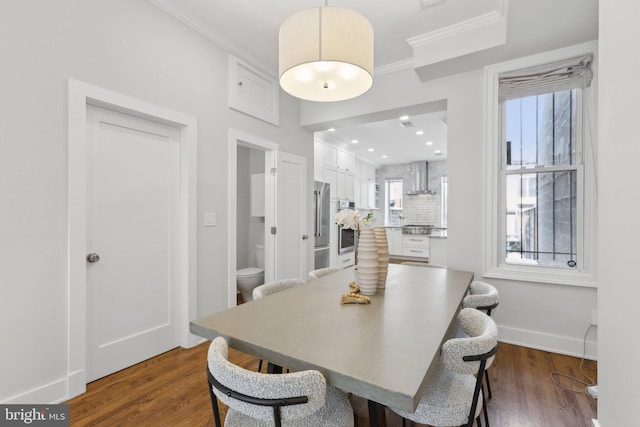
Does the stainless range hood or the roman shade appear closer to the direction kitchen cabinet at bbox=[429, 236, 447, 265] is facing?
the roman shade

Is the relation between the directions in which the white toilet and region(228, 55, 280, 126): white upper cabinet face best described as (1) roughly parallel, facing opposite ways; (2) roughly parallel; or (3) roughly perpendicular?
roughly perpendicular

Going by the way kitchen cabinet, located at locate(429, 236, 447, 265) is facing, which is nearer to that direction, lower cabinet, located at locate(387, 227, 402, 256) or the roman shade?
the roman shade

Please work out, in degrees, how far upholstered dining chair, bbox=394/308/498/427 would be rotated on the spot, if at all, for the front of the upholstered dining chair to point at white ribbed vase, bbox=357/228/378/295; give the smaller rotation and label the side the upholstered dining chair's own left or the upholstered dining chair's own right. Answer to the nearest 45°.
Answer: approximately 45° to the upholstered dining chair's own right

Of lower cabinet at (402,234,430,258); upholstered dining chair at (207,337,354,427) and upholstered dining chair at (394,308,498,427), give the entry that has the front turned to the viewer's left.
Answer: upholstered dining chair at (394,308,498,427)

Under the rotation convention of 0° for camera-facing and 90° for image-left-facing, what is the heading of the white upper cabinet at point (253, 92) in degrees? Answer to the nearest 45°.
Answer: approximately 315°

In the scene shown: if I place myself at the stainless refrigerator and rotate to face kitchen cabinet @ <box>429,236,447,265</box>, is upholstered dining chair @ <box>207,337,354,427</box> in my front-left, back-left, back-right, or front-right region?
back-right

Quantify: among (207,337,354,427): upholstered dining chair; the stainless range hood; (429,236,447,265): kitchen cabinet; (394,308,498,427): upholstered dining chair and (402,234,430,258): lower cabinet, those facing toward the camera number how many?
3

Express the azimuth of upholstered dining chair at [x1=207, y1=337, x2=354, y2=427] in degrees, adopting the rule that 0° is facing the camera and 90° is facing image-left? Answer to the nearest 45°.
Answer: approximately 225°

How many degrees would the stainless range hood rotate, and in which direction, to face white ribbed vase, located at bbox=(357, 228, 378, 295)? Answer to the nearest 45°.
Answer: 0° — it already faces it

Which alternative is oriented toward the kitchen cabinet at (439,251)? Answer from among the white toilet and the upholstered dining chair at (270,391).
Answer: the upholstered dining chair

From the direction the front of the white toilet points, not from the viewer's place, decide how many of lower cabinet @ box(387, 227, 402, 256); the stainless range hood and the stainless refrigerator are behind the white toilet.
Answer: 3
